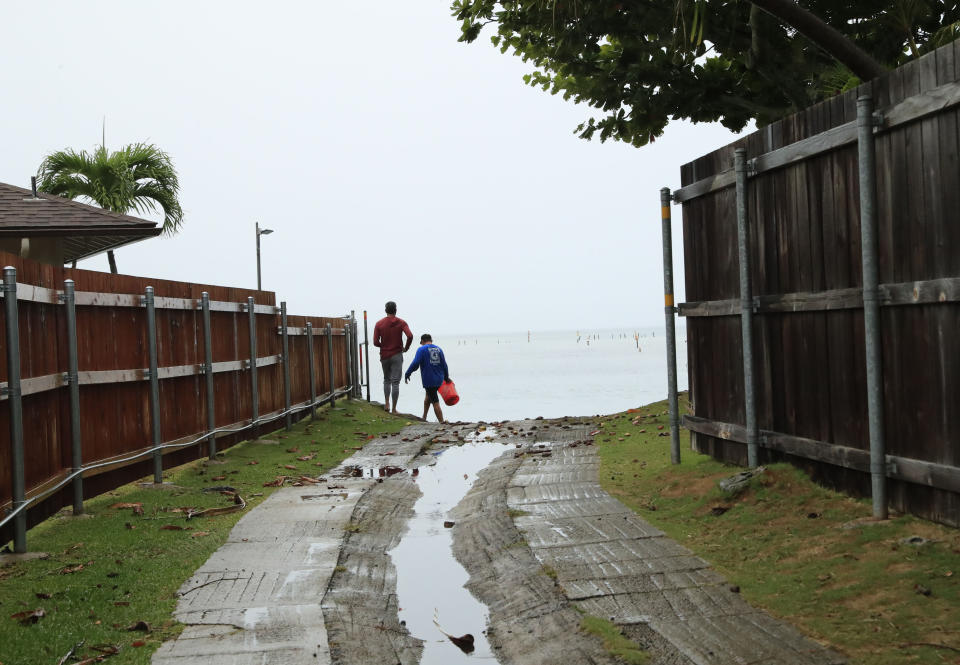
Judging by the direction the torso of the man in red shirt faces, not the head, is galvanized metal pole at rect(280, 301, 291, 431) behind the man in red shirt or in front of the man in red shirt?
behind

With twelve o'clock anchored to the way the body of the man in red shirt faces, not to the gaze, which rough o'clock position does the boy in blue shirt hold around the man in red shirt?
The boy in blue shirt is roughly at 4 o'clock from the man in red shirt.

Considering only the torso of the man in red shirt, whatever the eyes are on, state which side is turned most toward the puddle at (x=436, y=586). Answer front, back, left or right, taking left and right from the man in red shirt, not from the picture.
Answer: back

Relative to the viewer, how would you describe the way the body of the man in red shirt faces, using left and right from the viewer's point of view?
facing away from the viewer

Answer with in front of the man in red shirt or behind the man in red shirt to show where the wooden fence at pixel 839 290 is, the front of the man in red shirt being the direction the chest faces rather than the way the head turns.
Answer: behind

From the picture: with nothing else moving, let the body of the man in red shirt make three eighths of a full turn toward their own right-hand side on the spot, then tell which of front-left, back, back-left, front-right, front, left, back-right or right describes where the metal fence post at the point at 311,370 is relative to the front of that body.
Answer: right

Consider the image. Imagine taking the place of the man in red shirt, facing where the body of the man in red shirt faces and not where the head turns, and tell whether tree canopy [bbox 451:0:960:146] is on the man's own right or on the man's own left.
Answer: on the man's own right
